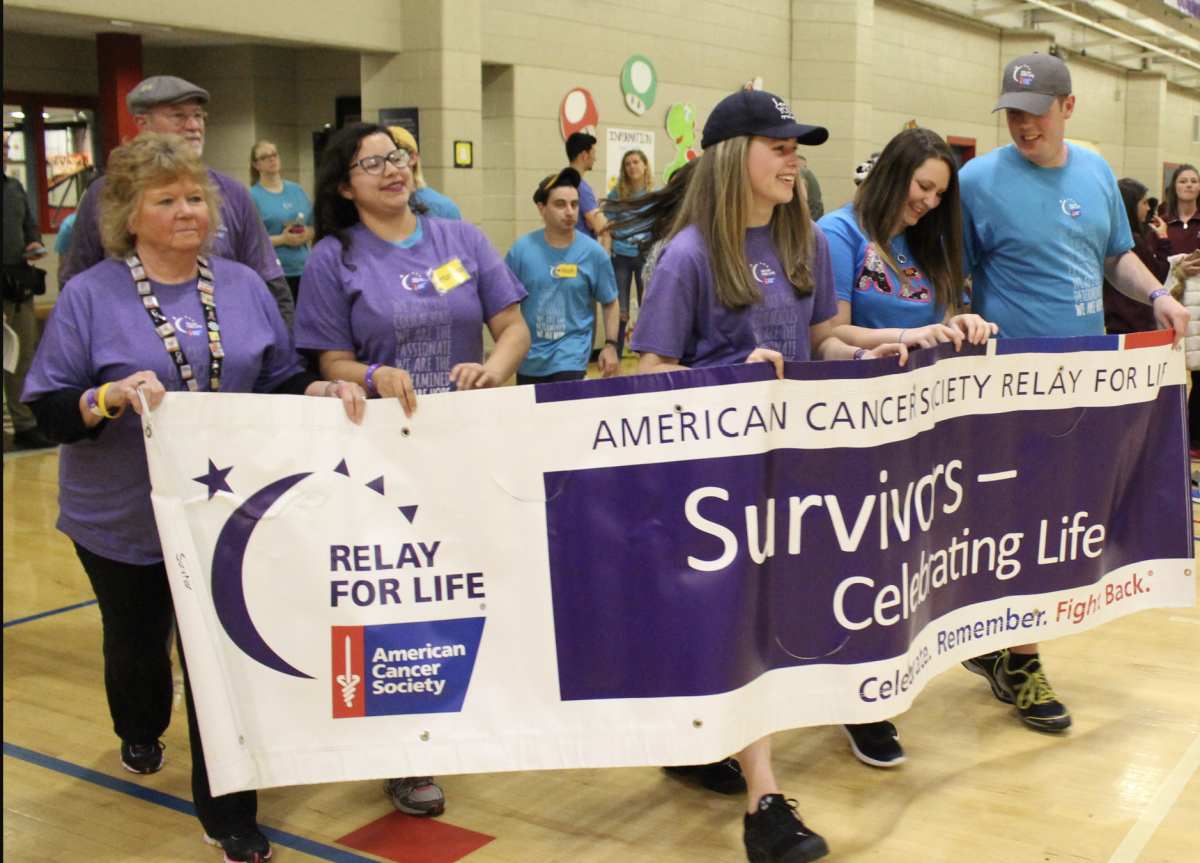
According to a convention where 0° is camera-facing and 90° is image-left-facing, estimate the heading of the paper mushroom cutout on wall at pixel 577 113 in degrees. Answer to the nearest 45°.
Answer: approximately 0°

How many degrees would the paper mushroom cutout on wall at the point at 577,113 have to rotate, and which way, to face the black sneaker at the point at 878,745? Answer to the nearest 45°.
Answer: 0° — it already faces it

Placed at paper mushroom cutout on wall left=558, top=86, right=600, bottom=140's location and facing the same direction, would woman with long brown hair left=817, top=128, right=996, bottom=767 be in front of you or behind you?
in front

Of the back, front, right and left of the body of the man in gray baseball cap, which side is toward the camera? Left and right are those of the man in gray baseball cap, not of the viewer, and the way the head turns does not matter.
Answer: front

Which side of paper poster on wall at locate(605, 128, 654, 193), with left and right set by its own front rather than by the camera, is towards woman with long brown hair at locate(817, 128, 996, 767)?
front

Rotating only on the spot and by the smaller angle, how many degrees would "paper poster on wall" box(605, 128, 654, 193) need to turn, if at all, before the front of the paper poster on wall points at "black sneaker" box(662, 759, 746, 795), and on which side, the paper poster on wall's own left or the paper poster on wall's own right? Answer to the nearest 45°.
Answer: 0° — it already faces it

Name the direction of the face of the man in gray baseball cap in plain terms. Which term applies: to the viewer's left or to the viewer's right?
to the viewer's left

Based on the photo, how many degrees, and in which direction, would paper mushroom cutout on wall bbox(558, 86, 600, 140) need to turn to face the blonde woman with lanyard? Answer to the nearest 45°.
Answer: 0° — it already faces them

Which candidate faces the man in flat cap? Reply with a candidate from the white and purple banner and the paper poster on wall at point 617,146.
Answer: the paper poster on wall

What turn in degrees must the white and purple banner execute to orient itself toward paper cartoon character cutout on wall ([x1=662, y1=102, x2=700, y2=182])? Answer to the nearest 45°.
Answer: approximately 135° to its left

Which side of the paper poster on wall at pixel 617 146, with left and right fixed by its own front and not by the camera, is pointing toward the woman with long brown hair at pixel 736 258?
front

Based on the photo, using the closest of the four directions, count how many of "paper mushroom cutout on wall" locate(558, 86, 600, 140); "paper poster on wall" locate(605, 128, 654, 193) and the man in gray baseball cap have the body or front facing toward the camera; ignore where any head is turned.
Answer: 3

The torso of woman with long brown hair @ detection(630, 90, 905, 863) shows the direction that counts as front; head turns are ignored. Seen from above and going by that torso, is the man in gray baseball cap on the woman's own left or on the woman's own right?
on the woman's own left

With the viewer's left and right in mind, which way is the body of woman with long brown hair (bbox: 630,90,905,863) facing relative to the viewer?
facing the viewer and to the right of the viewer

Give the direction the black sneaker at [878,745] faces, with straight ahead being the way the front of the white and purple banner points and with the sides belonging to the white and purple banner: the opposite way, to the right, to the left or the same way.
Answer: the same way

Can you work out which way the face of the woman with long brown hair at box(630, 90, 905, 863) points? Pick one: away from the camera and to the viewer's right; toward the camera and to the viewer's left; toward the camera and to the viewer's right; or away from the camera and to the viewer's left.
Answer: toward the camera and to the viewer's right

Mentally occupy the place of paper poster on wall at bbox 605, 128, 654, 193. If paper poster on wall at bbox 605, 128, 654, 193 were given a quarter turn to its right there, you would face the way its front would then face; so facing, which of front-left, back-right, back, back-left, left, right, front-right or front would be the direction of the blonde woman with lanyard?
left

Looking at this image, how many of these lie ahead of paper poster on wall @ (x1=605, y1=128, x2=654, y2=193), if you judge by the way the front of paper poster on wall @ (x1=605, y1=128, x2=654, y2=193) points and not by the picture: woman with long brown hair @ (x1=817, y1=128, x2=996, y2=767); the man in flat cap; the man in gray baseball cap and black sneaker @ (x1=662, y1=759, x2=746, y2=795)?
4
